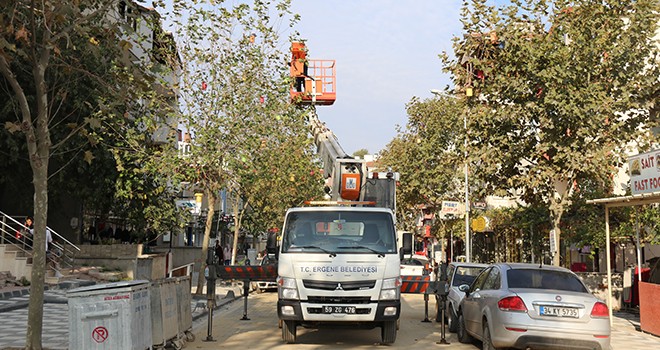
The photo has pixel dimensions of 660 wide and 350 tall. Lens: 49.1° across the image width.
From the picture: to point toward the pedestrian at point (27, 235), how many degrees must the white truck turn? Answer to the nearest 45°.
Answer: approximately 135° to its right

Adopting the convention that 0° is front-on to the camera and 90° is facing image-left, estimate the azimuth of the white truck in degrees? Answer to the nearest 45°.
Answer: approximately 0°

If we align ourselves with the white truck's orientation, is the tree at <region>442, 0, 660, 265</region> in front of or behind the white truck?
behind

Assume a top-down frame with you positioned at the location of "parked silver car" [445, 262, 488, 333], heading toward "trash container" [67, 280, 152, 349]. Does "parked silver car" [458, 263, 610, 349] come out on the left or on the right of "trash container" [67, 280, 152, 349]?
left

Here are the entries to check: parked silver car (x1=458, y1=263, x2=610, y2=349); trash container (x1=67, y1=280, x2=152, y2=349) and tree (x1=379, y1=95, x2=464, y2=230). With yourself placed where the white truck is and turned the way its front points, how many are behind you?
1

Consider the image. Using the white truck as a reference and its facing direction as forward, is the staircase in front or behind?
behind

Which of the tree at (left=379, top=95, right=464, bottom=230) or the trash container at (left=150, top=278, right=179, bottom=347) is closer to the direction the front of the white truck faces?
the trash container

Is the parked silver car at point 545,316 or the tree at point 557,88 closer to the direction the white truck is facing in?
the parked silver car

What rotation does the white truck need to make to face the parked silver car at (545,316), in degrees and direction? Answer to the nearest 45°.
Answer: approximately 45° to its left

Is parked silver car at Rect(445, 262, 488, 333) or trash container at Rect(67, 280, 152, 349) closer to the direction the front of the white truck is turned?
the trash container

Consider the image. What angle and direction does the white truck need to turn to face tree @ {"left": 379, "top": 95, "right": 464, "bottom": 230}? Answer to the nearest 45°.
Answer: approximately 180°
